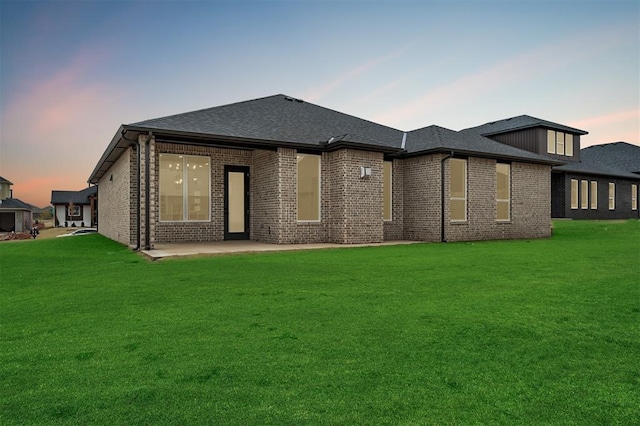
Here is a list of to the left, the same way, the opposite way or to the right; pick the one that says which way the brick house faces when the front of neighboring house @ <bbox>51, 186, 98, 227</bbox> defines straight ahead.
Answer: the opposite way

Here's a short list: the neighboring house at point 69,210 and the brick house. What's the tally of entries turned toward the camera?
1

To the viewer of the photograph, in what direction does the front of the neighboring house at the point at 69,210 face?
facing the viewer

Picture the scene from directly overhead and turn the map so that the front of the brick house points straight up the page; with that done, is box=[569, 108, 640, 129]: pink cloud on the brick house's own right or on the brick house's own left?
on the brick house's own right

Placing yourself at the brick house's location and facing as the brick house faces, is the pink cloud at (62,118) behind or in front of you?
in front

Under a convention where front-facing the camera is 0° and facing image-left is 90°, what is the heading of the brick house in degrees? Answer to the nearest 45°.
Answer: approximately 135°

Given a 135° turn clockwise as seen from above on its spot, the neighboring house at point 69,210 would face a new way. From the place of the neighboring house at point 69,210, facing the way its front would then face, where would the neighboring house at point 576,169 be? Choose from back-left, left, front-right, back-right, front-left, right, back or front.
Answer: back

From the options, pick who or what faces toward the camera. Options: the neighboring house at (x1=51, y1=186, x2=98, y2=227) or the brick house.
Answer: the neighboring house

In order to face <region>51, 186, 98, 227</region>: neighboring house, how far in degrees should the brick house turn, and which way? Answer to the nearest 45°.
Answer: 0° — it already faces it
